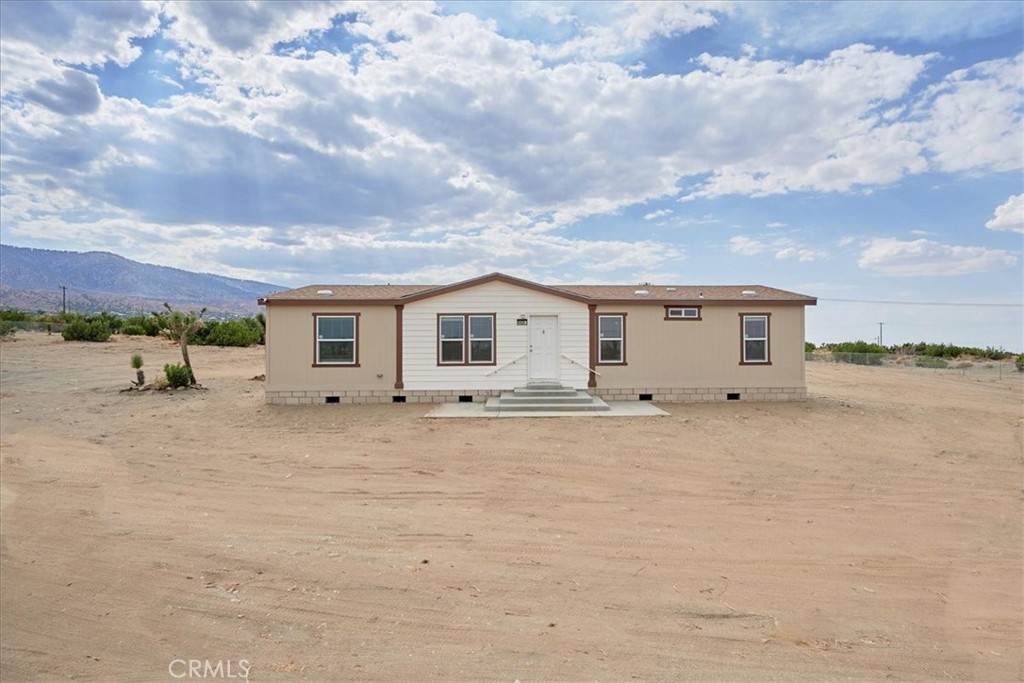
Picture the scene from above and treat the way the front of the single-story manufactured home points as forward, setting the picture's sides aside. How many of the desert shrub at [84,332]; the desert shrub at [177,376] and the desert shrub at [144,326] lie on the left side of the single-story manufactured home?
0

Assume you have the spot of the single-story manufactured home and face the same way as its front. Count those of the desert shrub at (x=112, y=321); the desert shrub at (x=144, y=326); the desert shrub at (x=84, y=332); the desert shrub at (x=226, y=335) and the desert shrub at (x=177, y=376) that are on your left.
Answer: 0

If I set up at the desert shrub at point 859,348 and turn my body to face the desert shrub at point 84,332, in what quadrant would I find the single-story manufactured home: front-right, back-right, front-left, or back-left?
front-left

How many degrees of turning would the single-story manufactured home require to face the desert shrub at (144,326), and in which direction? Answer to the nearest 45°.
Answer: approximately 135° to its right

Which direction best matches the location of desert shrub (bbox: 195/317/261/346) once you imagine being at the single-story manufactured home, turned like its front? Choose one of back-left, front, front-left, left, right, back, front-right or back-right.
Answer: back-right

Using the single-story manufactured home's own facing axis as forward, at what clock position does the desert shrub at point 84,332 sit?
The desert shrub is roughly at 4 o'clock from the single-story manufactured home.

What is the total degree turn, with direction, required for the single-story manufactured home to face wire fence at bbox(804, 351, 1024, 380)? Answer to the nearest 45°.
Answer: approximately 135° to its left

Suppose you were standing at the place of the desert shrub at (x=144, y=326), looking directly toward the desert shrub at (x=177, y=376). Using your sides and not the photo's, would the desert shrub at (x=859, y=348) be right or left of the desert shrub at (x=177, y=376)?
left

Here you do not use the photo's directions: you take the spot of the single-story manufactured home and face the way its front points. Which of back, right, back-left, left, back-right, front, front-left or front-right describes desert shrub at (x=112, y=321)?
back-right

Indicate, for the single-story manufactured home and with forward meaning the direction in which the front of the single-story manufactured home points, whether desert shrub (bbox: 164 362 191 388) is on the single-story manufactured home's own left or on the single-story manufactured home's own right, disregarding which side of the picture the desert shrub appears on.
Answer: on the single-story manufactured home's own right

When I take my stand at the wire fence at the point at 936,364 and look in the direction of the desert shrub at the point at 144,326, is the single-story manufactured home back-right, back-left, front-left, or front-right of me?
front-left

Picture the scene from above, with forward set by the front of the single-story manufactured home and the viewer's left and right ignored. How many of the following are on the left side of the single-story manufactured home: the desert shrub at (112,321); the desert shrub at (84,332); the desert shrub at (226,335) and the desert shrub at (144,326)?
0

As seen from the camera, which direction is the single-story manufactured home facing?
toward the camera

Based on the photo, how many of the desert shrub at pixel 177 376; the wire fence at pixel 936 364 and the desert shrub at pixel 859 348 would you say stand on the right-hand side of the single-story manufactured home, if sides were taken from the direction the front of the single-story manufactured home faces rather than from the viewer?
1

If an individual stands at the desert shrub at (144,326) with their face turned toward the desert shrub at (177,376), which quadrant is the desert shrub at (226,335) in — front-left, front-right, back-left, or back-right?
front-left
